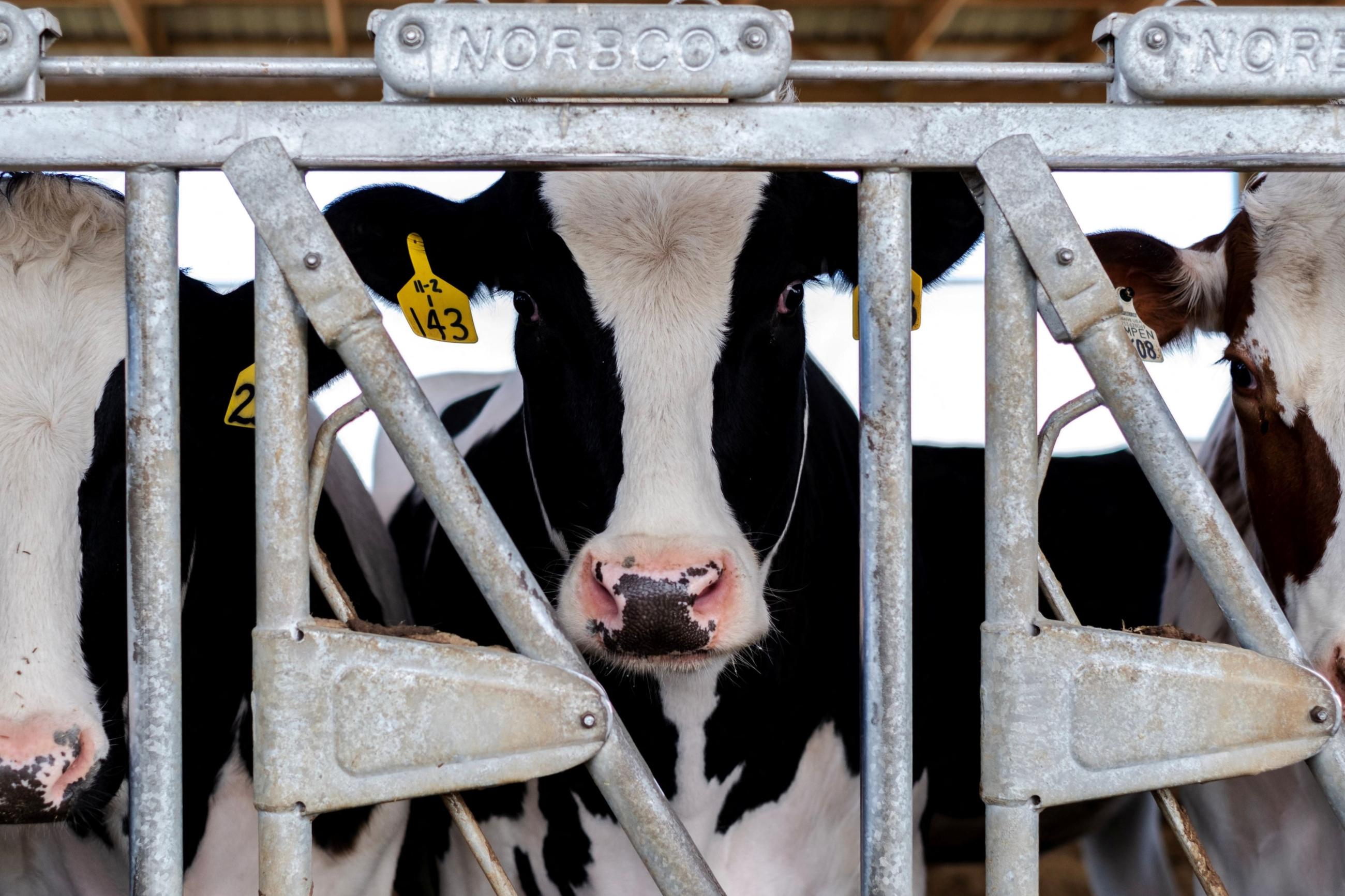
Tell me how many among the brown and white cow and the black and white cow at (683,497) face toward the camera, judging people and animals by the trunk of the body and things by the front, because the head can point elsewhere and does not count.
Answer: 2

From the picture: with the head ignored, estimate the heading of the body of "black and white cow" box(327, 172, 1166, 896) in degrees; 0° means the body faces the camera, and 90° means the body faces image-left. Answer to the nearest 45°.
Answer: approximately 0°

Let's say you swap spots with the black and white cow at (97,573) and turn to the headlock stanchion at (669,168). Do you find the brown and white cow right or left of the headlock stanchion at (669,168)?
left

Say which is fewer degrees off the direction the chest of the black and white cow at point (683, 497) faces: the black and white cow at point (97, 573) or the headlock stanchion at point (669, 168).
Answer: the headlock stanchion

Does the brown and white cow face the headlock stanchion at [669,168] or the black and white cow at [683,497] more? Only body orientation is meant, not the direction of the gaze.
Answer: the headlock stanchion

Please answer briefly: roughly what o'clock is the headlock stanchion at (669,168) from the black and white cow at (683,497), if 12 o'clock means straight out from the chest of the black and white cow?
The headlock stanchion is roughly at 12 o'clock from the black and white cow.

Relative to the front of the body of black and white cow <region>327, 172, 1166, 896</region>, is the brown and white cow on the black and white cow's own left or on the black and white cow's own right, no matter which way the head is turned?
on the black and white cow's own left

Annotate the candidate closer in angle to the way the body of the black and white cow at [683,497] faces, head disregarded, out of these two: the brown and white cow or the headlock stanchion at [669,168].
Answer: the headlock stanchion

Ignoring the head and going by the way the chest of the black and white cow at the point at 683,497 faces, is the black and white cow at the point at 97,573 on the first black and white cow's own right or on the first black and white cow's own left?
on the first black and white cow's own right
